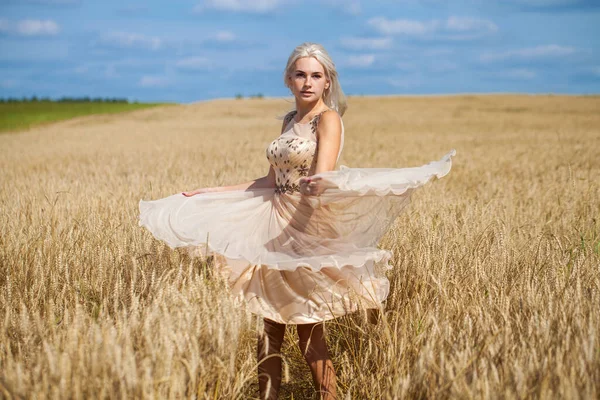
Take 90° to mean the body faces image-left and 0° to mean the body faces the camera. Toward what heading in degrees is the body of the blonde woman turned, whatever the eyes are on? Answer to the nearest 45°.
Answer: approximately 45°
